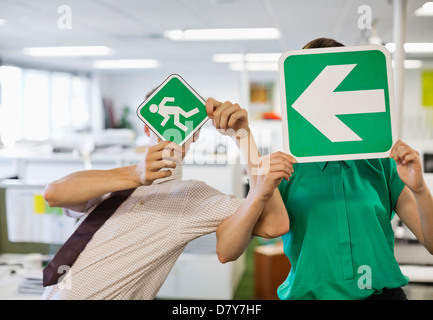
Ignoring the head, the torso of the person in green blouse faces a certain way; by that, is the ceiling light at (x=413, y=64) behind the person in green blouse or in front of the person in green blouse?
behind

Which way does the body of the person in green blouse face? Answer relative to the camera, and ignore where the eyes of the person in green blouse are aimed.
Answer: toward the camera

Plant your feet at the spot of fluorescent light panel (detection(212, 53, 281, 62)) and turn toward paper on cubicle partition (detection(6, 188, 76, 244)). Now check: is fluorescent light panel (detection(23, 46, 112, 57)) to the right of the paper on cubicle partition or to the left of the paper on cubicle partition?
right

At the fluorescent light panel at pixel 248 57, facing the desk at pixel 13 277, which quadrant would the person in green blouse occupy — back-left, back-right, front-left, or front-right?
front-left

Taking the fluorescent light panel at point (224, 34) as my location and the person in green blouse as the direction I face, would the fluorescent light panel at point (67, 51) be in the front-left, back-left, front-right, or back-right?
back-right

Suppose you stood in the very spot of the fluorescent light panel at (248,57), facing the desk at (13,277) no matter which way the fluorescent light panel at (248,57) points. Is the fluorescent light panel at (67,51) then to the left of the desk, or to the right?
right

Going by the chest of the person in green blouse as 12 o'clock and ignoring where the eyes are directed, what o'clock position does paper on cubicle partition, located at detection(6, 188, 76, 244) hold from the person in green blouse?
The paper on cubicle partition is roughly at 4 o'clock from the person in green blouse.

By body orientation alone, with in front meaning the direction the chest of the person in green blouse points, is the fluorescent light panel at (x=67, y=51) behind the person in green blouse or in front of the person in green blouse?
behind

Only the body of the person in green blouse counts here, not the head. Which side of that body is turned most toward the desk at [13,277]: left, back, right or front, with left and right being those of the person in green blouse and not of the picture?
right

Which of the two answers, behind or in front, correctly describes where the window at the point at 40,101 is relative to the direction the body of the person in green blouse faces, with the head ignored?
behind

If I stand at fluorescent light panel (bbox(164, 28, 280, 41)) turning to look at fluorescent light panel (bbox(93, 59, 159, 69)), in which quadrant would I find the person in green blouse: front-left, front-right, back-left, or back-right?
back-left

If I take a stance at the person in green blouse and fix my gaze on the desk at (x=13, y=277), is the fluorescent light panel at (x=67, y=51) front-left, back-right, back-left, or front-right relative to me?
front-right

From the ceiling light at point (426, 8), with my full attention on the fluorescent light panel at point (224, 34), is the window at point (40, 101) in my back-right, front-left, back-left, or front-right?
front-left

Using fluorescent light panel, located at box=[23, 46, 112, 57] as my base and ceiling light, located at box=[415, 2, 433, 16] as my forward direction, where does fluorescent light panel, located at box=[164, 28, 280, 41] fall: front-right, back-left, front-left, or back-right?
front-left
